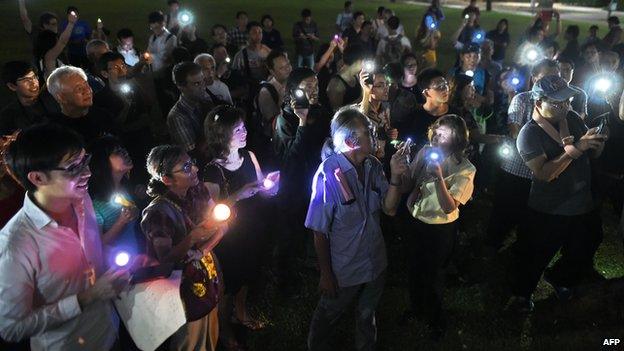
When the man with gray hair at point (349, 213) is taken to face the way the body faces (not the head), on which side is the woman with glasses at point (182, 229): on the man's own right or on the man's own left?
on the man's own right

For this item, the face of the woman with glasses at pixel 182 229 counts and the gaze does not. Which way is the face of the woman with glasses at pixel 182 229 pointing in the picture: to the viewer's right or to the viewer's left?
to the viewer's right

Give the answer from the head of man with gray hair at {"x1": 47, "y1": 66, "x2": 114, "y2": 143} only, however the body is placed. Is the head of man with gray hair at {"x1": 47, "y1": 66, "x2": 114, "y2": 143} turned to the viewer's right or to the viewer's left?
to the viewer's right

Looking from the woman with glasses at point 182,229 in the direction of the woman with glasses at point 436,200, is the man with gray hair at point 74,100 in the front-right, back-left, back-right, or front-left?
back-left

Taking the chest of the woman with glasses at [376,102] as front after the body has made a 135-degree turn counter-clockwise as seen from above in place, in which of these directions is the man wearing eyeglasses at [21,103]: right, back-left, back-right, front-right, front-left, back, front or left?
left
